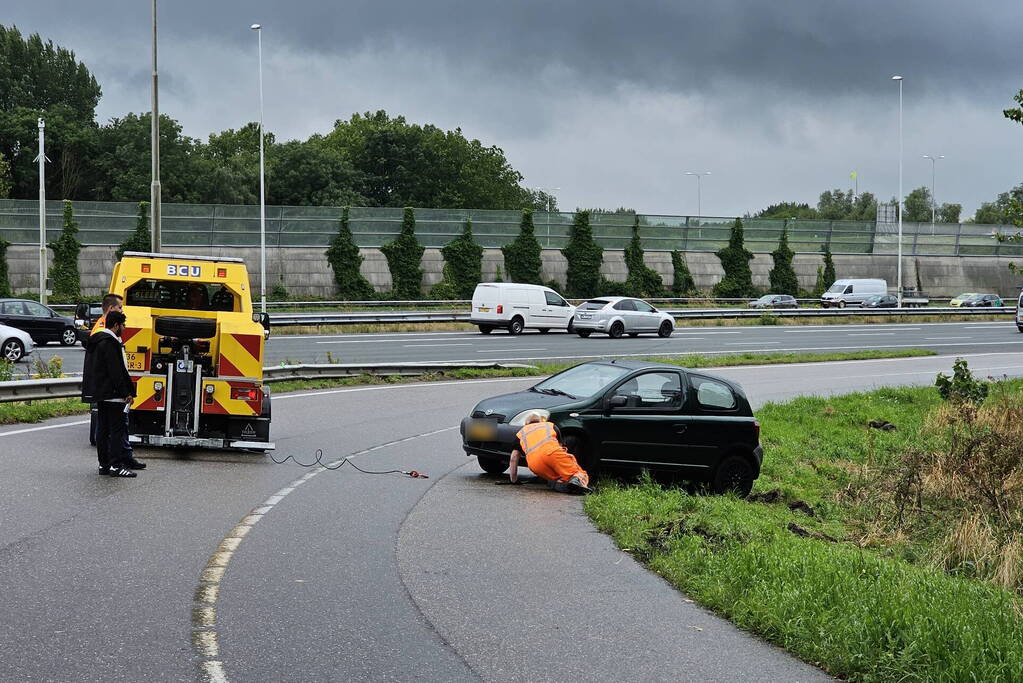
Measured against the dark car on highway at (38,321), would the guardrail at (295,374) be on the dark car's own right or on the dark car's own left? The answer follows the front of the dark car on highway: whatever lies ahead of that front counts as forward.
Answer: on the dark car's own right

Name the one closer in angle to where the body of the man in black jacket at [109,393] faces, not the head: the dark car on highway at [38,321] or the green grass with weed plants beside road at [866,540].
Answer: the green grass with weed plants beside road

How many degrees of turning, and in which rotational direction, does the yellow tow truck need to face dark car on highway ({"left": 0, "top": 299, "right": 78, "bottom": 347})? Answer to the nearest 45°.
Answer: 0° — it already faces it

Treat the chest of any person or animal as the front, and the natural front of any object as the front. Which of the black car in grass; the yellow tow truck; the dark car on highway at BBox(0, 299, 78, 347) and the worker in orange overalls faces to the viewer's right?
the dark car on highway

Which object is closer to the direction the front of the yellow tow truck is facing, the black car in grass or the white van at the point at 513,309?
the white van

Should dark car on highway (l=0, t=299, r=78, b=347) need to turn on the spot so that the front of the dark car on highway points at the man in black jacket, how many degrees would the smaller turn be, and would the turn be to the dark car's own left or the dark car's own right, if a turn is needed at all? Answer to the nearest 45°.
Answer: approximately 90° to the dark car's own right

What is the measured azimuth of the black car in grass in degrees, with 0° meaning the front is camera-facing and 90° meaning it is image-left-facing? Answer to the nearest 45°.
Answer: approximately 45°

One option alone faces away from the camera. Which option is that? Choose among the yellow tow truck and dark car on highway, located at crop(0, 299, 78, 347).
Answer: the yellow tow truck

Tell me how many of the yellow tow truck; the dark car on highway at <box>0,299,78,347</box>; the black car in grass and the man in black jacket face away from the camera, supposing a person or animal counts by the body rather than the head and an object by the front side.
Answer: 1

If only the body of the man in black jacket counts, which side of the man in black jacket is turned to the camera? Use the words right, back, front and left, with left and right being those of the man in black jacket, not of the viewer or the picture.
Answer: right
